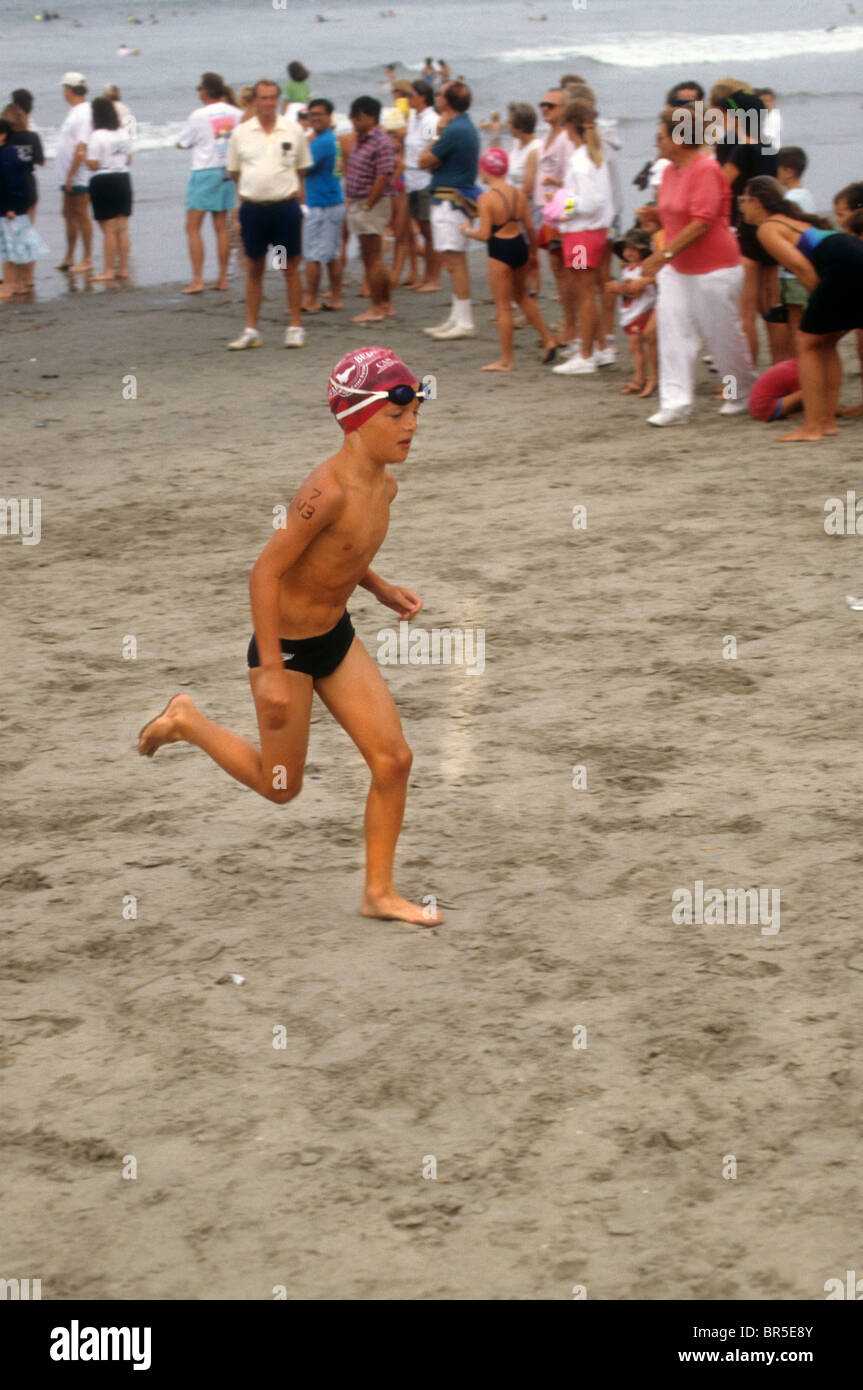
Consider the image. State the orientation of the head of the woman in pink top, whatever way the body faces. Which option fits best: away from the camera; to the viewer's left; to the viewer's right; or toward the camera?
to the viewer's left

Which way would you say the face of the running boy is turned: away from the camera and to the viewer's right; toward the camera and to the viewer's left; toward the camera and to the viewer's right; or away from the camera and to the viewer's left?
toward the camera and to the viewer's right

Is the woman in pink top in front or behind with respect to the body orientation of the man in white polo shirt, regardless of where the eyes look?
in front

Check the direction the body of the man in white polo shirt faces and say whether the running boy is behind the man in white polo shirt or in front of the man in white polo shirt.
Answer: in front

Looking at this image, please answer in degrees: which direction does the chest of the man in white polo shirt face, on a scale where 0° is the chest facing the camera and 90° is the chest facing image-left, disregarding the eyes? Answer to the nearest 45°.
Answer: approximately 0°
